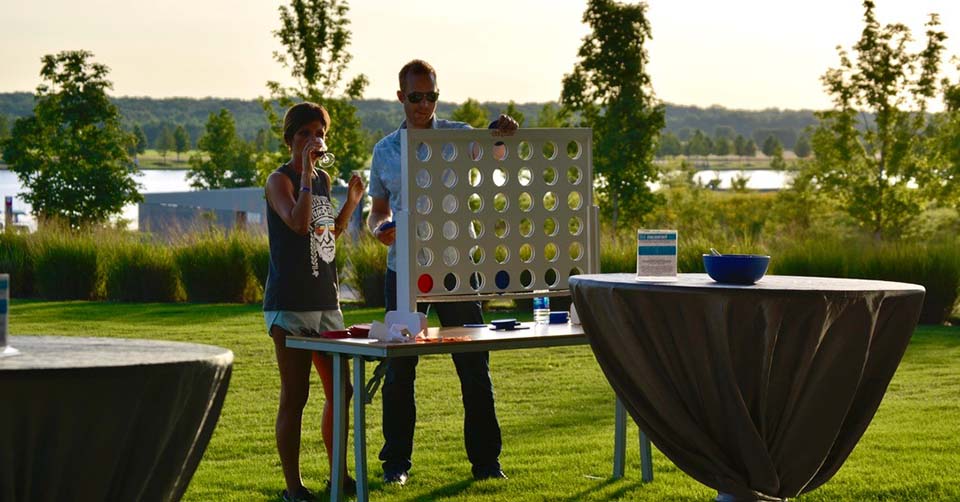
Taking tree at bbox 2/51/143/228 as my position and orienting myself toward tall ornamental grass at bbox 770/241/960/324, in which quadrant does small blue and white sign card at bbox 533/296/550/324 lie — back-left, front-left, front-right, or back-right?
front-right

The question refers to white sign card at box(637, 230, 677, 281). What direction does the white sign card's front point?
toward the camera

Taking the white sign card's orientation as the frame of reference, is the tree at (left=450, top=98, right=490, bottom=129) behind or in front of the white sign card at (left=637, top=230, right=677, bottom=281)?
behind

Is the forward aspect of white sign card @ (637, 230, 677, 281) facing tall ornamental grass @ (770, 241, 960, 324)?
no

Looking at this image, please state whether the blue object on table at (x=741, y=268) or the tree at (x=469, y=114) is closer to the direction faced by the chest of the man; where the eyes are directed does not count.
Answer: the blue object on table

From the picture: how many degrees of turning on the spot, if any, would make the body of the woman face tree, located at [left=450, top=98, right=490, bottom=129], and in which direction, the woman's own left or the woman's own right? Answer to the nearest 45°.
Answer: approximately 135° to the woman's own left

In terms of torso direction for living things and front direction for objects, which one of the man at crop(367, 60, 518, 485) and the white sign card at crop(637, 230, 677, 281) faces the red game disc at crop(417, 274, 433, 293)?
the man

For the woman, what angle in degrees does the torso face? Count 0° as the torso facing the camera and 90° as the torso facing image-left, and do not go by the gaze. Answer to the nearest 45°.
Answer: approximately 315°

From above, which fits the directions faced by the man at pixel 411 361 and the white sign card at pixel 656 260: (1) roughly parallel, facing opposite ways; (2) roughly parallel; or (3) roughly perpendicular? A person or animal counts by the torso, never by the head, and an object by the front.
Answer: roughly parallel

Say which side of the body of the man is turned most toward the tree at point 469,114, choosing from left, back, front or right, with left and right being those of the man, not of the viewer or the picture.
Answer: back

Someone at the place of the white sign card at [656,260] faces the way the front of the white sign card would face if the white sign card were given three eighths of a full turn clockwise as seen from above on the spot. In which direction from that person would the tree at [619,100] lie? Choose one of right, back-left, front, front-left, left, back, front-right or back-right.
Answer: front-right

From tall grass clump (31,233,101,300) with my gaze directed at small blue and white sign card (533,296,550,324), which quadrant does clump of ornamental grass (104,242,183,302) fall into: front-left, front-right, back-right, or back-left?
front-left

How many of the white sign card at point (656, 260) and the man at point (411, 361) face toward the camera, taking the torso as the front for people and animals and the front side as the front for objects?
2

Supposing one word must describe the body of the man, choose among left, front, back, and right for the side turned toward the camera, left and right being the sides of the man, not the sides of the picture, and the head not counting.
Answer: front

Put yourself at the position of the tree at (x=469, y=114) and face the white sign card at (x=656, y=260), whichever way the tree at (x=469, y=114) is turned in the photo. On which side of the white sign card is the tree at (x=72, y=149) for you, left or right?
right

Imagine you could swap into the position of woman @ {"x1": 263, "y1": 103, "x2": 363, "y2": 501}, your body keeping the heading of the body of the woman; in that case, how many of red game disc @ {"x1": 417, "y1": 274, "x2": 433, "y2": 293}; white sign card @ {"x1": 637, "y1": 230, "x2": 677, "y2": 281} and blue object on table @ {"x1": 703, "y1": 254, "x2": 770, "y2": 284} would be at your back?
0

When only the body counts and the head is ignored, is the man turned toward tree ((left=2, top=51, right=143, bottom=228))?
no
